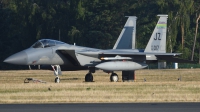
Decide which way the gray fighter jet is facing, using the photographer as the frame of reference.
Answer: facing the viewer and to the left of the viewer
